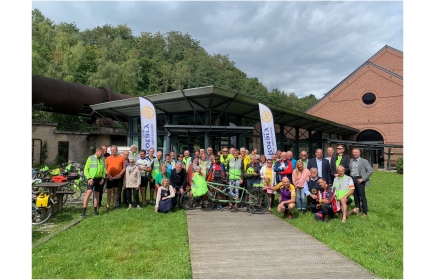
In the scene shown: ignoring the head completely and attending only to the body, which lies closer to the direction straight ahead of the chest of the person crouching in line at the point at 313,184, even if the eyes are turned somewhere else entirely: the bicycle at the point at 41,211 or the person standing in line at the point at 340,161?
the bicycle

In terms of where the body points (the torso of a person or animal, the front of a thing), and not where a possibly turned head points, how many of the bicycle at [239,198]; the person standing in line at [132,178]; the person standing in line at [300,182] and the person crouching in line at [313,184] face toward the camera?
3

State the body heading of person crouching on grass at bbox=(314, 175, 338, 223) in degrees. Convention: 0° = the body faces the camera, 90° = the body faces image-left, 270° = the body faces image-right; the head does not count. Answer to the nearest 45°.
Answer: approximately 45°

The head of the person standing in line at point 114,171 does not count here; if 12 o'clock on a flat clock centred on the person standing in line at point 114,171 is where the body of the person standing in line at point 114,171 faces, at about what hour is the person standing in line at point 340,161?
the person standing in line at point 340,161 is roughly at 10 o'clock from the person standing in line at point 114,171.
